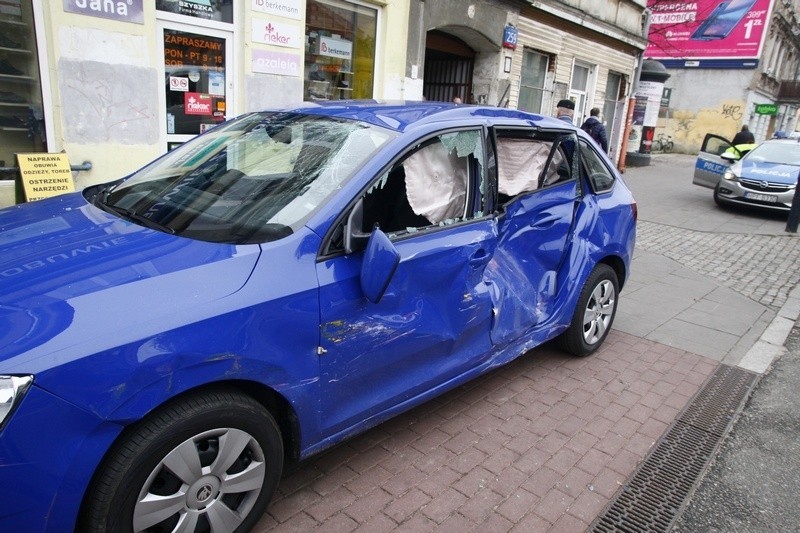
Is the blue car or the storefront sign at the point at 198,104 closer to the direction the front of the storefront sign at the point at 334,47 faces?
the blue car

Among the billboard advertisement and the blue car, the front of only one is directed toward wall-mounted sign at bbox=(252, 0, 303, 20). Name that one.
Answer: the billboard advertisement

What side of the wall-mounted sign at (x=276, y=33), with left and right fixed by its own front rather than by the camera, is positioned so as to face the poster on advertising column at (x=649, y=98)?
left

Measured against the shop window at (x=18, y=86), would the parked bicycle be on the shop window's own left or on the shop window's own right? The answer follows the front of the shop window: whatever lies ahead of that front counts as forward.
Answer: on the shop window's own left

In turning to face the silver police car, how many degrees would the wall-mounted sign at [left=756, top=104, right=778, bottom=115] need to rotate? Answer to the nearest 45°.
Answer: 0° — it already faces it

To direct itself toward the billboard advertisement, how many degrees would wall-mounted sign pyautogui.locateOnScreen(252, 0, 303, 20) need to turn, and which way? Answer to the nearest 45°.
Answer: approximately 90° to its left

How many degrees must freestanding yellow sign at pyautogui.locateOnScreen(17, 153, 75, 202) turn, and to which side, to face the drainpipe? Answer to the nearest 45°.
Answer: approximately 45° to its left
